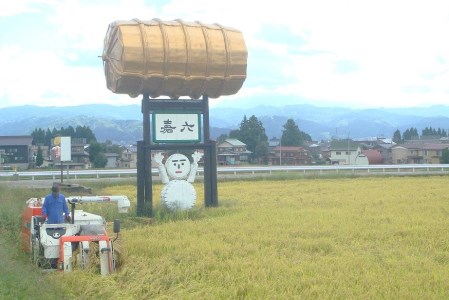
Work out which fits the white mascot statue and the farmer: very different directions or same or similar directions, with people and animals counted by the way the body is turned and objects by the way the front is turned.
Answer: same or similar directions

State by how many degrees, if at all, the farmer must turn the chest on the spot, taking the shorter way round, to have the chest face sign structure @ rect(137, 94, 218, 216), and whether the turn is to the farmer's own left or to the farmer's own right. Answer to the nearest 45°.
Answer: approximately 135° to the farmer's own left

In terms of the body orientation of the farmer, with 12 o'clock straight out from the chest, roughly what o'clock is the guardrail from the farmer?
The guardrail is roughly at 7 o'clock from the farmer.

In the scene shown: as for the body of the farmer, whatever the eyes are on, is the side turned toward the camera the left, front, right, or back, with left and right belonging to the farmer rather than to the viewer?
front

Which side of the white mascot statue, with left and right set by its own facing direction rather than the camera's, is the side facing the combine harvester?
front

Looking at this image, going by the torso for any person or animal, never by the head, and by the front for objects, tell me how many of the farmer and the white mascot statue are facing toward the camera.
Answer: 2

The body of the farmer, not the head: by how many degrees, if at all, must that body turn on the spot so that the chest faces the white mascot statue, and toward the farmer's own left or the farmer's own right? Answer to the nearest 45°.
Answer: approximately 135° to the farmer's own left

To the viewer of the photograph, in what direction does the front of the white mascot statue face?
facing the viewer

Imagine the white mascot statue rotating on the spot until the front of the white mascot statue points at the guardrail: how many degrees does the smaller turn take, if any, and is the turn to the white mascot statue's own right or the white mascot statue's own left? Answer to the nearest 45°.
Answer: approximately 180°
